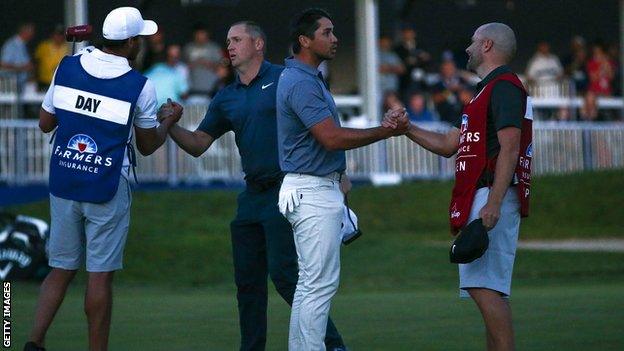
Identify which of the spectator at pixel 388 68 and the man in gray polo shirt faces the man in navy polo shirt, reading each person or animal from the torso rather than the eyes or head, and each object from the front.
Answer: the spectator

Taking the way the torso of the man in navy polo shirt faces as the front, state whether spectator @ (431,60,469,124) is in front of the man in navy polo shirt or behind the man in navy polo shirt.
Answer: behind

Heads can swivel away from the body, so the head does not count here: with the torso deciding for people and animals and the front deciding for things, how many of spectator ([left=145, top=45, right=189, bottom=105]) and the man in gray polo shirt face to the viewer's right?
1

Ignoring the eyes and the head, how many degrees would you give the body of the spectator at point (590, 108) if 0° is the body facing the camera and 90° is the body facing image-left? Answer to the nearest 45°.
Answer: approximately 0°

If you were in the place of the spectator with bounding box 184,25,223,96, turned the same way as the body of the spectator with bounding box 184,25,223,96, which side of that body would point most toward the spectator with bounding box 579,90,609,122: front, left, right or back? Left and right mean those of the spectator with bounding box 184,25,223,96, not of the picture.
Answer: left

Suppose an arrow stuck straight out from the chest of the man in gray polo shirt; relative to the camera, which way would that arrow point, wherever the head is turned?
to the viewer's right

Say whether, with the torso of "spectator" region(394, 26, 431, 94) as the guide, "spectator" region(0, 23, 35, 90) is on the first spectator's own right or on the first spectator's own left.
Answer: on the first spectator's own right

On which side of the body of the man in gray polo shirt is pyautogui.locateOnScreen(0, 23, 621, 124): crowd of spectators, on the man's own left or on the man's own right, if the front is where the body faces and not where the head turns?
on the man's own left
